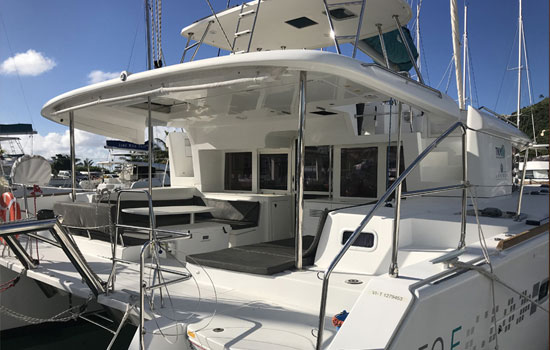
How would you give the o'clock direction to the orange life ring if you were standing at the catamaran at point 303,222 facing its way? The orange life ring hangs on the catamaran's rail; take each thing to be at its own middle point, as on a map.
The orange life ring is roughly at 8 o'clock from the catamaran.

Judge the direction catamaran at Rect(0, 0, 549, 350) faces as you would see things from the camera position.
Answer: facing away from the viewer and to the right of the viewer
